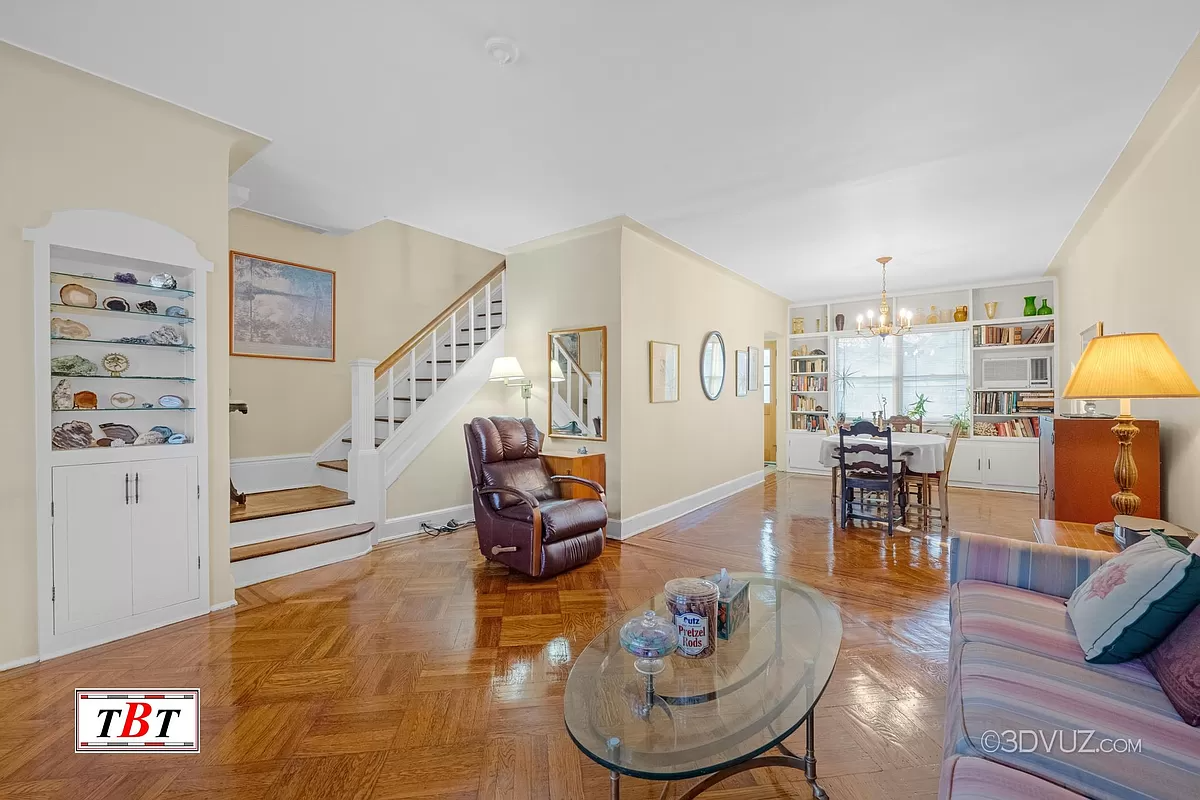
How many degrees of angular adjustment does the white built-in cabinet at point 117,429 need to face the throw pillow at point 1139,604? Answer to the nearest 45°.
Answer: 0° — it already faces it

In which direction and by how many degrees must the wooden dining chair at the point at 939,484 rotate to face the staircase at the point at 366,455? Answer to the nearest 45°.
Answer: approximately 45° to its left

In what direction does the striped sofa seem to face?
to the viewer's left

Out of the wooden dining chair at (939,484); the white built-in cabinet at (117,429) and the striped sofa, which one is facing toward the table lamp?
the white built-in cabinet

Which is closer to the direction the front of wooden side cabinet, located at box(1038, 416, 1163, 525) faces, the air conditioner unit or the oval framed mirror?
the oval framed mirror

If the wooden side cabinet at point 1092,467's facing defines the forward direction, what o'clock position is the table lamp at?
The table lamp is roughly at 9 o'clock from the wooden side cabinet.

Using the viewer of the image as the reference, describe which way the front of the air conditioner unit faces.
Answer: facing the viewer

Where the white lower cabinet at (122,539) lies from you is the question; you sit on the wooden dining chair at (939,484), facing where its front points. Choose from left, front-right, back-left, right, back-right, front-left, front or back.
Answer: front-left

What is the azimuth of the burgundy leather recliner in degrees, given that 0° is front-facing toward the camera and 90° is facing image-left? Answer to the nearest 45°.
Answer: approximately 315°

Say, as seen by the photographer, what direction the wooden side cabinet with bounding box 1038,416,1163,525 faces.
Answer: facing to the left of the viewer

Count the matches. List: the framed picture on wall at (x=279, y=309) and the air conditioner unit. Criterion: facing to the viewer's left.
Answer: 0

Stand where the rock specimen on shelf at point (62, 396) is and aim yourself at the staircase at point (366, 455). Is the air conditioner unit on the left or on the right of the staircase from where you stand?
right

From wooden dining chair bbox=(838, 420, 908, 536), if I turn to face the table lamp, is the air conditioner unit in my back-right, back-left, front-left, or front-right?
back-left

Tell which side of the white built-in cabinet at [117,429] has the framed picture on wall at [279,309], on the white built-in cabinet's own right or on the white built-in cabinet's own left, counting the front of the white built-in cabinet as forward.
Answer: on the white built-in cabinet's own left

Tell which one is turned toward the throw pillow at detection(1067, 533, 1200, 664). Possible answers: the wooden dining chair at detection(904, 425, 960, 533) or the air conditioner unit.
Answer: the air conditioner unit

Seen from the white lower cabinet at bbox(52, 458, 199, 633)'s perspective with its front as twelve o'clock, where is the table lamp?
The table lamp is roughly at 12 o'clock from the white lower cabinet.
